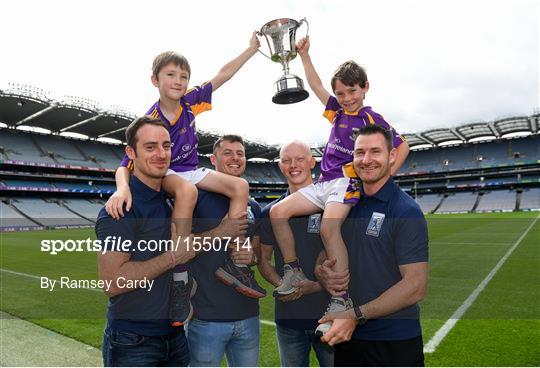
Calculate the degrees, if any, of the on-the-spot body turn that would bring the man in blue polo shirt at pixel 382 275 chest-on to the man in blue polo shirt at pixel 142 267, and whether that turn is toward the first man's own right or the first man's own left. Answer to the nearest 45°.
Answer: approximately 45° to the first man's own right

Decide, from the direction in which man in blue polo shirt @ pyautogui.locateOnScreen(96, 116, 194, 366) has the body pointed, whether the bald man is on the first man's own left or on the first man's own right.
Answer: on the first man's own left

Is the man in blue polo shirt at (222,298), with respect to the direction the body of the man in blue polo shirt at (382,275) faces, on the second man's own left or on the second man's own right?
on the second man's own right

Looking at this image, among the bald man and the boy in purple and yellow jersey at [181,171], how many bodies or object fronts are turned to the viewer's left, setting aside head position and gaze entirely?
0

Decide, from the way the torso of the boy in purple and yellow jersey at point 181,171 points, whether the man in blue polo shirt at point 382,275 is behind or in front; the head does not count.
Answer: in front

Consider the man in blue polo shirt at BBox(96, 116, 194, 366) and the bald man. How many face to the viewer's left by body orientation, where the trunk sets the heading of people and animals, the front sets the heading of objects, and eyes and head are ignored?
0

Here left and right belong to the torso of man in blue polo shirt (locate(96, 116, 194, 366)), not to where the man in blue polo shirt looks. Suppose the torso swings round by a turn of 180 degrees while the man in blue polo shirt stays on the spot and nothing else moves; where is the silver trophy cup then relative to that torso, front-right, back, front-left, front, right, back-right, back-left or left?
right
